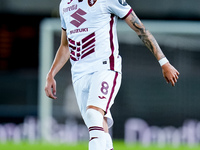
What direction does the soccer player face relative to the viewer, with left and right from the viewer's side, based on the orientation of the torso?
facing the viewer and to the left of the viewer
